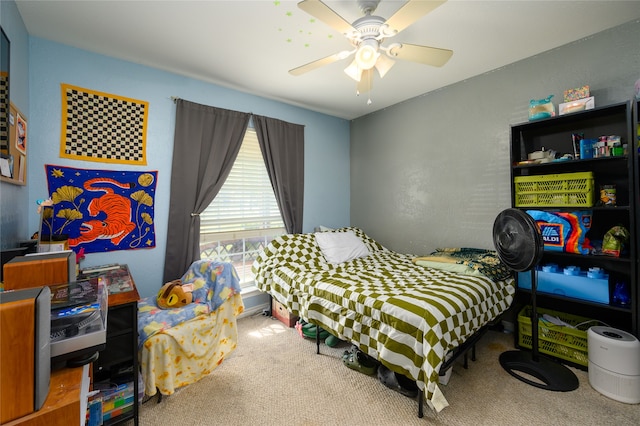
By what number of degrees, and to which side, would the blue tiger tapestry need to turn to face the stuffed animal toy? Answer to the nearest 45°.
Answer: approximately 45° to its left

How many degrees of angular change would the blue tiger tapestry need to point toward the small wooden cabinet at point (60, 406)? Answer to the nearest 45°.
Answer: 0° — it already faces it

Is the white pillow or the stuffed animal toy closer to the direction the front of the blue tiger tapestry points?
the stuffed animal toy

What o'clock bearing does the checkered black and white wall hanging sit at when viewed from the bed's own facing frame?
The checkered black and white wall hanging is roughly at 4 o'clock from the bed.

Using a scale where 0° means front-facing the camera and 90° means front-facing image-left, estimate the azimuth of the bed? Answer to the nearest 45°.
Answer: approximately 315°

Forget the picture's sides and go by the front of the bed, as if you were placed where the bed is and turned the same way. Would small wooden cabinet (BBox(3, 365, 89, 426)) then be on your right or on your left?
on your right

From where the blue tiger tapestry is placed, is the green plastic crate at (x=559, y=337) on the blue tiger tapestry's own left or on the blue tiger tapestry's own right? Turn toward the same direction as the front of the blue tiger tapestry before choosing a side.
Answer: on the blue tiger tapestry's own left

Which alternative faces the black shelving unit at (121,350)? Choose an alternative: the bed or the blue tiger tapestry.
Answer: the blue tiger tapestry

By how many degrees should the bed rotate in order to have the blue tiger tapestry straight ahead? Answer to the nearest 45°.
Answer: approximately 135° to its right

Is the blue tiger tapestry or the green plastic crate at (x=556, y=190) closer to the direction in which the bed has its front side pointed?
the green plastic crate

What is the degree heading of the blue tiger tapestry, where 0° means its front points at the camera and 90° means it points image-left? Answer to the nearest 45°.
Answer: approximately 0°

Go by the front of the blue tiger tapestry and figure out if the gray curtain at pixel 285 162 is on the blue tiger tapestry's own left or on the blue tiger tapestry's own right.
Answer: on the blue tiger tapestry's own left
